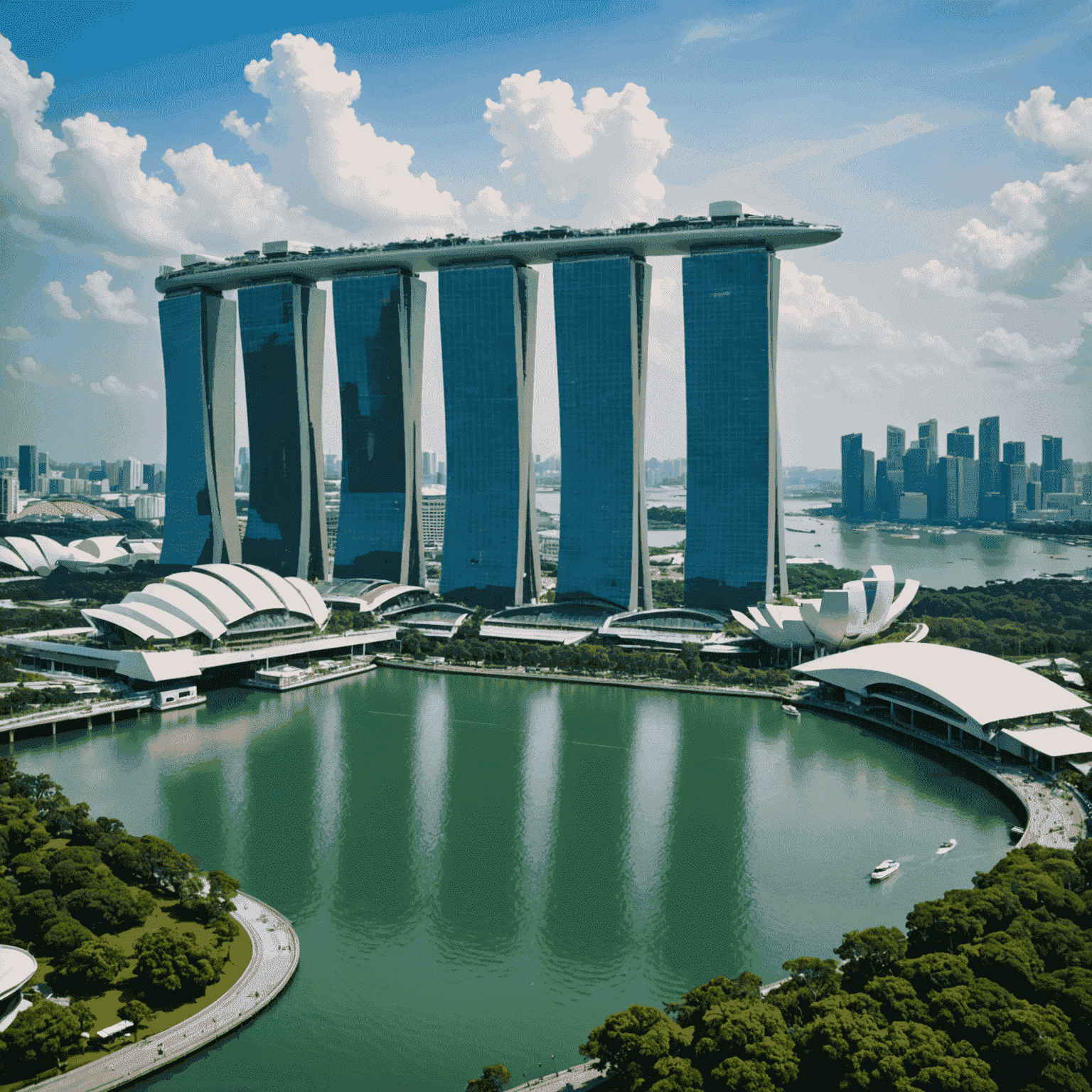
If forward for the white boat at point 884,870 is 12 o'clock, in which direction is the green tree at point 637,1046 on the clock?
The green tree is roughly at 11 o'clock from the white boat.

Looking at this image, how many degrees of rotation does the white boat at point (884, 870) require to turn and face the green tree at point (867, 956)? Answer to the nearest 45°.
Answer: approximately 45° to its left

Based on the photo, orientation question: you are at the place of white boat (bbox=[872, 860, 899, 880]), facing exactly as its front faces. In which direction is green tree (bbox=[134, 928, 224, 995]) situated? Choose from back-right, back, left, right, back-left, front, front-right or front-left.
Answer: front

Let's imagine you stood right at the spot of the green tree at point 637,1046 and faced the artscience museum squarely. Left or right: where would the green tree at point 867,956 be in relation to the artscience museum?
right

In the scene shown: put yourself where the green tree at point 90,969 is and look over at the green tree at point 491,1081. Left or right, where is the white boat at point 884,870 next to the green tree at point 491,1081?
left

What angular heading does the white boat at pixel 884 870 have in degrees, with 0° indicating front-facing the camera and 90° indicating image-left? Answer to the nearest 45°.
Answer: approximately 45°

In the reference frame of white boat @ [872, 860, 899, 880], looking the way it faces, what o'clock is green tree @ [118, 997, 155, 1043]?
The green tree is roughly at 12 o'clock from the white boat.

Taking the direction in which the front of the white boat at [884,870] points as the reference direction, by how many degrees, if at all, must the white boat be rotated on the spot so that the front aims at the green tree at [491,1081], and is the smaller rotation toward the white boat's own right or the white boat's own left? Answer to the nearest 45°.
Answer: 0° — it already faces it

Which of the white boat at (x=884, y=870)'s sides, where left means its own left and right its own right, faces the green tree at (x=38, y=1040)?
front

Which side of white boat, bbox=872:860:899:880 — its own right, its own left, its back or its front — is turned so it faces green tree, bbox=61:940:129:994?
front
